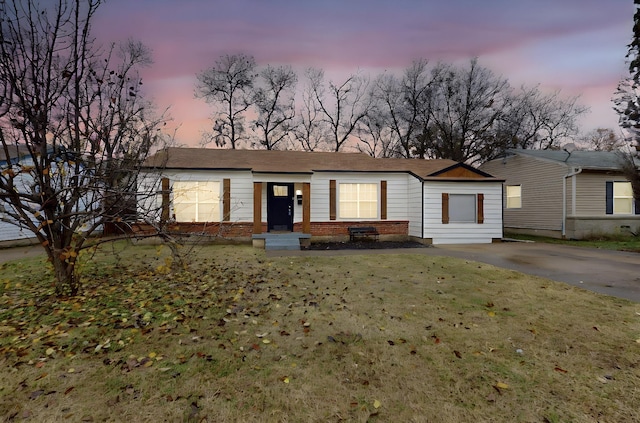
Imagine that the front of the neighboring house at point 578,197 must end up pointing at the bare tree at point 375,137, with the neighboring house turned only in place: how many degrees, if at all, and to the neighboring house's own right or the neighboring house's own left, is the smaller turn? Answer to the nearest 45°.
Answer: approximately 180°

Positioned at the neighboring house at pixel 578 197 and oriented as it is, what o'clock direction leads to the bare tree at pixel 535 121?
The bare tree is roughly at 7 o'clock from the neighboring house.

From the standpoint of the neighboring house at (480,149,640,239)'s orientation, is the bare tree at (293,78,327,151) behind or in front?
behind

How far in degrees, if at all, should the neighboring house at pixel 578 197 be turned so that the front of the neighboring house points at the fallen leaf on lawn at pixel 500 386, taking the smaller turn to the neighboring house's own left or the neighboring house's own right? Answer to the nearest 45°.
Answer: approximately 45° to the neighboring house's own right

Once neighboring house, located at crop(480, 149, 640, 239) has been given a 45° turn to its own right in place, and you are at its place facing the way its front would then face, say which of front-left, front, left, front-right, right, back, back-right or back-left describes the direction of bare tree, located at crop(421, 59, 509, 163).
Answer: back-right

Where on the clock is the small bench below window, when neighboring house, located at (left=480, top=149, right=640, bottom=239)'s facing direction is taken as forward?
The small bench below window is roughly at 3 o'clock from the neighboring house.

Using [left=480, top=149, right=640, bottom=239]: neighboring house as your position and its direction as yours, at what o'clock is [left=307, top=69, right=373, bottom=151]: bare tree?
The bare tree is roughly at 5 o'clock from the neighboring house.

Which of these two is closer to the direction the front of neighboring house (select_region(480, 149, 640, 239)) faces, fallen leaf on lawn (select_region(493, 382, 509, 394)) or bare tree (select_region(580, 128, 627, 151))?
the fallen leaf on lawn

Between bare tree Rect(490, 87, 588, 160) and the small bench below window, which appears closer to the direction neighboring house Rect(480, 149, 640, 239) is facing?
the small bench below window

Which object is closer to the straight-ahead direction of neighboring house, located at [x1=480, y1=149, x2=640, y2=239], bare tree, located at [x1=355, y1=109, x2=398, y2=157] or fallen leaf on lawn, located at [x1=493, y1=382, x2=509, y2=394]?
the fallen leaf on lawn

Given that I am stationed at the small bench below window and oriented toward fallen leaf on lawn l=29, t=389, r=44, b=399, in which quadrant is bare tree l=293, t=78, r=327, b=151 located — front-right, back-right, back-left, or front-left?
back-right

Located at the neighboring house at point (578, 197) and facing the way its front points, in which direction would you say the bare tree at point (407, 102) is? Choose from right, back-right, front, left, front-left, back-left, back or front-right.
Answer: back

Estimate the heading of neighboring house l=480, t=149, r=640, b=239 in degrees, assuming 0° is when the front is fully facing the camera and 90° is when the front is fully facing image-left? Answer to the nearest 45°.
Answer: approximately 315°

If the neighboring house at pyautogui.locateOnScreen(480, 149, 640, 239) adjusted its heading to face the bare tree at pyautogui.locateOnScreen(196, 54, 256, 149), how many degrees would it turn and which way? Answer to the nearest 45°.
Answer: approximately 135° to its right
